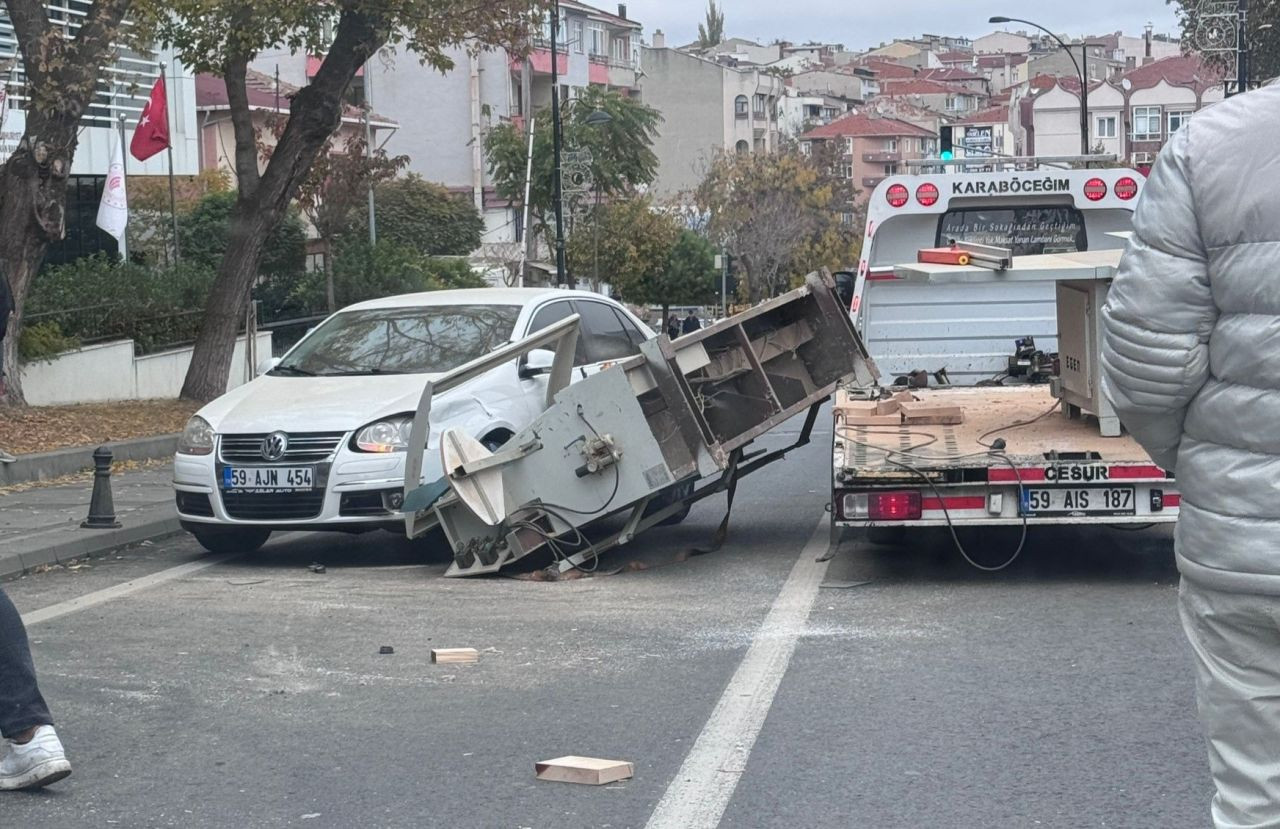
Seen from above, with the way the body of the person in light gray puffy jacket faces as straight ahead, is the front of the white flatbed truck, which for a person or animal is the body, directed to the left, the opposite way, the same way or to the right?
the same way

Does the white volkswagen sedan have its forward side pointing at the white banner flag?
no

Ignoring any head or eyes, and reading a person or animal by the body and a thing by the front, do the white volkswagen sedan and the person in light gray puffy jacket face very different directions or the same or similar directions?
very different directions

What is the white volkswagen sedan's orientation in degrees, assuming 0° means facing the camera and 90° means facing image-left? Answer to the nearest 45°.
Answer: approximately 45°

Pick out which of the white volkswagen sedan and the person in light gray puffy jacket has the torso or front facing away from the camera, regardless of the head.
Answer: the person in light gray puffy jacket

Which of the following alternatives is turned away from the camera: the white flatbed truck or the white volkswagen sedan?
the white flatbed truck

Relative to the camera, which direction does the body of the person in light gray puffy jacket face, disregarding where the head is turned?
away from the camera

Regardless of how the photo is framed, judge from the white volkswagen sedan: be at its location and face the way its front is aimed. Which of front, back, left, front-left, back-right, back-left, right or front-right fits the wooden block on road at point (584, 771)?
front-left

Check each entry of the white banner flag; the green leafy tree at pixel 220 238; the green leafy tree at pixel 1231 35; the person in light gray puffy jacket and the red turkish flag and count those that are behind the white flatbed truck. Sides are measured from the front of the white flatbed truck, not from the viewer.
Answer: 1

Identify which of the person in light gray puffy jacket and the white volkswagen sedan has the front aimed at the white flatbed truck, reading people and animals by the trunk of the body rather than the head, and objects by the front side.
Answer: the person in light gray puffy jacket

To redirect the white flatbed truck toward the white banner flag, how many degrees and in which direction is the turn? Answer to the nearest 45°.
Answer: approximately 45° to its left

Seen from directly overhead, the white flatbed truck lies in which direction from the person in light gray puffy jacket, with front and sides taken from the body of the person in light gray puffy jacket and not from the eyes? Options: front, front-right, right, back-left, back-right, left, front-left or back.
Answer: front

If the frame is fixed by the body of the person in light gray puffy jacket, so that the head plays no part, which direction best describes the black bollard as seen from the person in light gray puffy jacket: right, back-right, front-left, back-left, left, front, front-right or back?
front-left

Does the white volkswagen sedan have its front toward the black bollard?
no

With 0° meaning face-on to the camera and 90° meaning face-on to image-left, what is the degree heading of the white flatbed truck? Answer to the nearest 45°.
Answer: approximately 180°

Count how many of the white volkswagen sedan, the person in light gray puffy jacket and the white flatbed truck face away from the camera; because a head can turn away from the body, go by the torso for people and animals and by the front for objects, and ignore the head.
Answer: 2

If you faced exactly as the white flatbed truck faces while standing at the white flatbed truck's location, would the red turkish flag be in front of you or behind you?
in front

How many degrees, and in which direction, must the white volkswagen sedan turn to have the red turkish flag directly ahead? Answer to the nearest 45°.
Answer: approximately 135° to its right
